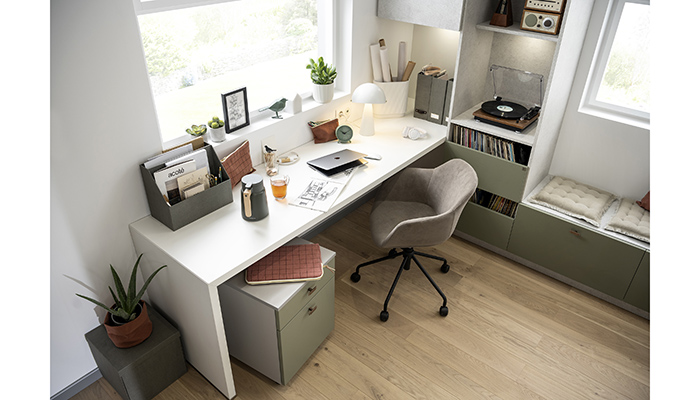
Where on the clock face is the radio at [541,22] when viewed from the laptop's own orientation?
The radio is roughly at 10 o'clock from the laptop.

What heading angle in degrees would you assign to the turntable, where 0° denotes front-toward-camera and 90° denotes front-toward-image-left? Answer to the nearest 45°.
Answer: approximately 45°

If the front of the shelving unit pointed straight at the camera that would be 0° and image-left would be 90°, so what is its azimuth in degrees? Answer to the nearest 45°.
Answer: approximately 45°

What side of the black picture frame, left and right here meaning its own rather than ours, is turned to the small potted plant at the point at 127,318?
right

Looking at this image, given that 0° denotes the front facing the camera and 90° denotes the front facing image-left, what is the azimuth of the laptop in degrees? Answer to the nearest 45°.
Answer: approximately 315°

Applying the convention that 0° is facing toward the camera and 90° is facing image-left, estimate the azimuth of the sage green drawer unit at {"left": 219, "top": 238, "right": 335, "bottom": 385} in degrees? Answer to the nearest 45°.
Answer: approximately 315°

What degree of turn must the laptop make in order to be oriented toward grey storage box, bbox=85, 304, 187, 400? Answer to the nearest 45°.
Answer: approximately 90° to its right

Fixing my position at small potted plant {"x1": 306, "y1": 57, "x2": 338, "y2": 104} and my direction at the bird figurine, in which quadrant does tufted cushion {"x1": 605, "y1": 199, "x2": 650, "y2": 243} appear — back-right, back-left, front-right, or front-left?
back-left

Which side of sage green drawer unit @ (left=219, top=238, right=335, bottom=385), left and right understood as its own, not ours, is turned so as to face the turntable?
left

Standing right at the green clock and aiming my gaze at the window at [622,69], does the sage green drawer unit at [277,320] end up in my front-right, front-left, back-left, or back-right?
back-right

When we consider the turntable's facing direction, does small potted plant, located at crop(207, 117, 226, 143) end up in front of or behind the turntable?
in front
